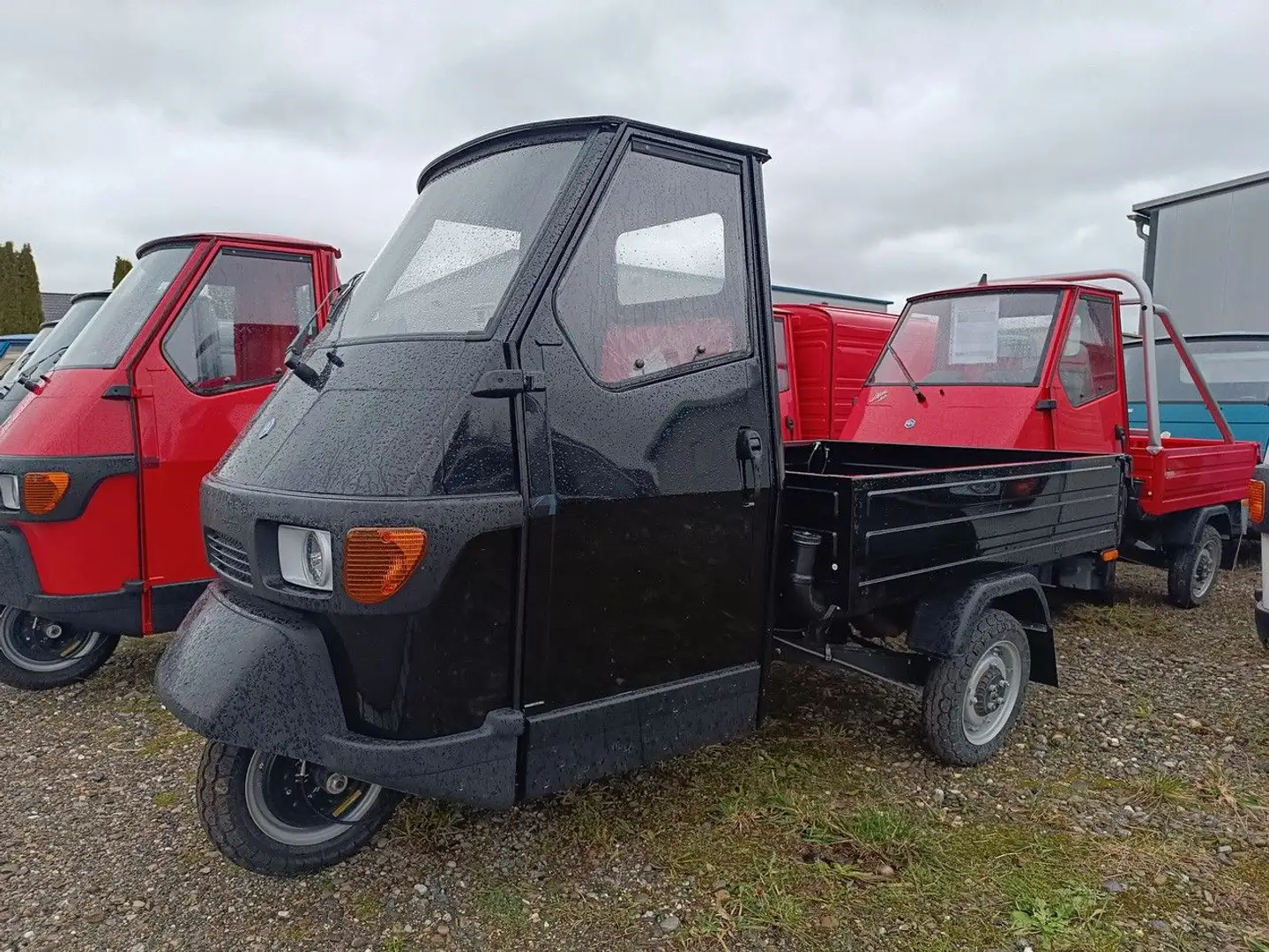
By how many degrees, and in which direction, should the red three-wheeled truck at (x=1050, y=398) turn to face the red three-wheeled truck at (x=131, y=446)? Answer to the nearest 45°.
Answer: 0° — it already faces it

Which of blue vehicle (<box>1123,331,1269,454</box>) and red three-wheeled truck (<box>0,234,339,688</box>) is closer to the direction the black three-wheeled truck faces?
the red three-wheeled truck

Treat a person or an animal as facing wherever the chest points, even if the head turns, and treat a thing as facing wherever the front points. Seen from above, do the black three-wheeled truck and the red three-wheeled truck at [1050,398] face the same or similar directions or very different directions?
same or similar directions

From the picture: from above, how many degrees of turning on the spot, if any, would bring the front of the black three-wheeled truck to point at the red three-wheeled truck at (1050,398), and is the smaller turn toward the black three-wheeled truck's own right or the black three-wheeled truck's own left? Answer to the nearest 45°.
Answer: approximately 180°

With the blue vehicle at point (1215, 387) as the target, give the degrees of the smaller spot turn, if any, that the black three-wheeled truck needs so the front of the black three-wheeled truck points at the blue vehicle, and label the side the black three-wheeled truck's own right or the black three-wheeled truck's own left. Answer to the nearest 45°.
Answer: approximately 180°

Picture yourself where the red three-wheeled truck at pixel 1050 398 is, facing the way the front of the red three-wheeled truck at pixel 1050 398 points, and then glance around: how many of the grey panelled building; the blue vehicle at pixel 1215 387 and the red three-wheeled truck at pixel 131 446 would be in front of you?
1

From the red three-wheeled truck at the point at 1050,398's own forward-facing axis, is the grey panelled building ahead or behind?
behind

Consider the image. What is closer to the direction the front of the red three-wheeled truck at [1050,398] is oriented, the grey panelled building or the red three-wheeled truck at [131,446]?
the red three-wheeled truck

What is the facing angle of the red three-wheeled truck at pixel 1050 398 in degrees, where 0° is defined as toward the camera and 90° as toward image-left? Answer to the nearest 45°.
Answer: approximately 45°

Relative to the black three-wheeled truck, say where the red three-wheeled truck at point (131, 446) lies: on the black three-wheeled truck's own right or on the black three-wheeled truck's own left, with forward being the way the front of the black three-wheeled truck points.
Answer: on the black three-wheeled truck's own right

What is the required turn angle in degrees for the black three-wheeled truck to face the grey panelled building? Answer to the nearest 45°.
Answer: approximately 180°

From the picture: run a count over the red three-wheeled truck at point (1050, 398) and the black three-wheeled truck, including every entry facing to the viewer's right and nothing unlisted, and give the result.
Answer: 0
